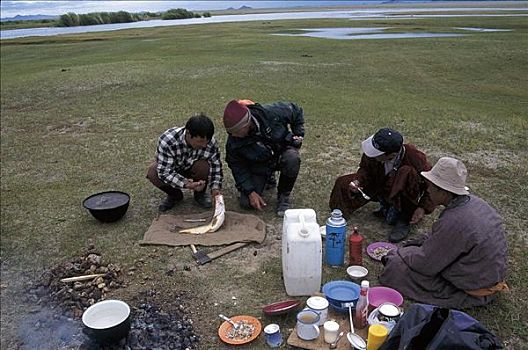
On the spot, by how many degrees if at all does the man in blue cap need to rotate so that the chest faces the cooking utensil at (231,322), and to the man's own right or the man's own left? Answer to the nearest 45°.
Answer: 0° — they already face it

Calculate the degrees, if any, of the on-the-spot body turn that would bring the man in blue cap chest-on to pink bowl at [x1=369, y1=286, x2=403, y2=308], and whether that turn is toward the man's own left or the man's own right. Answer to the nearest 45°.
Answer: approximately 45° to the man's own left

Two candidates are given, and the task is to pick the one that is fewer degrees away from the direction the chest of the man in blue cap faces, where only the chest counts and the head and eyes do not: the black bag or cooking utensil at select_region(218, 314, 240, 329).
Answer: the cooking utensil

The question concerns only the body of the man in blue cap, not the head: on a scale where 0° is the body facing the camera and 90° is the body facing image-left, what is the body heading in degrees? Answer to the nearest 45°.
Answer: approximately 45°

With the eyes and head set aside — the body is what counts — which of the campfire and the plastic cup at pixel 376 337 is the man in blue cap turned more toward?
the campfire
